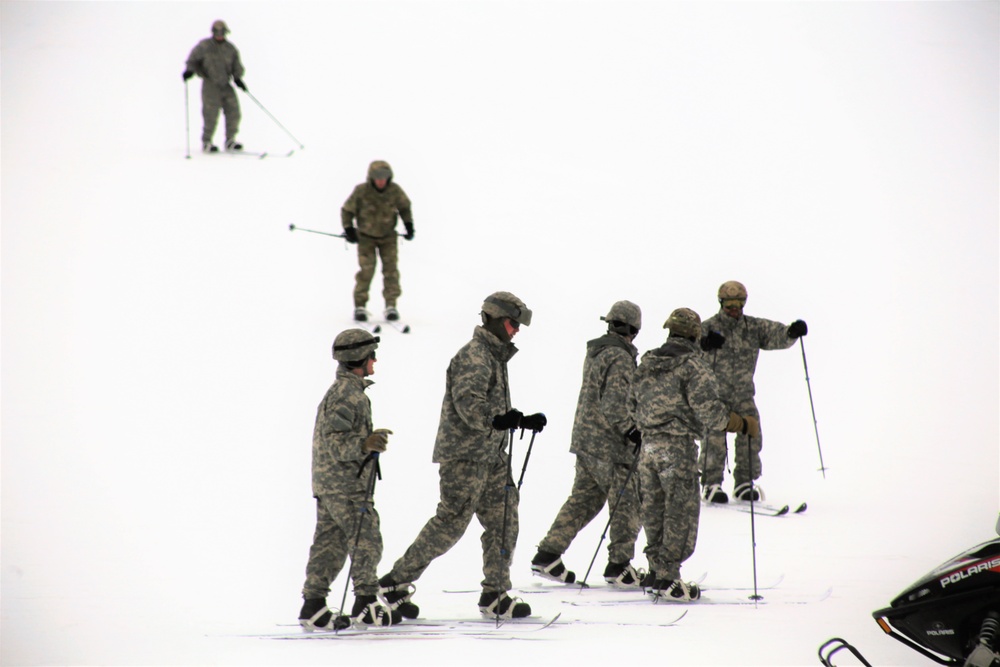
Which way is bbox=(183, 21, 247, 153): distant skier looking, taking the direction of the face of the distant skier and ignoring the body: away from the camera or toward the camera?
toward the camera

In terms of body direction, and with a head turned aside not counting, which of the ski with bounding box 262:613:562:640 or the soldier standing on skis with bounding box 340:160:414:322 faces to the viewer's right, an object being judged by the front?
the ski

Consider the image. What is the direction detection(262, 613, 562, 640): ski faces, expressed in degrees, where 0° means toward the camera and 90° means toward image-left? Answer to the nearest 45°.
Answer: approximately 270°

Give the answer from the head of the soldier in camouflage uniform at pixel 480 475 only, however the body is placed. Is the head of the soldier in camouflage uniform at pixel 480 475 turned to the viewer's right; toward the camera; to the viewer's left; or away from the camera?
to the viewer's right

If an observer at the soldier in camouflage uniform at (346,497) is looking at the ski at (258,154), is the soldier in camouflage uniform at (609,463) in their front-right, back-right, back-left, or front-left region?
front-right

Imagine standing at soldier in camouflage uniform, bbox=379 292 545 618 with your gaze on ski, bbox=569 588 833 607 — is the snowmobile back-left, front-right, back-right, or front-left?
front-right

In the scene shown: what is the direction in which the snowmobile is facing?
to the viewer's left

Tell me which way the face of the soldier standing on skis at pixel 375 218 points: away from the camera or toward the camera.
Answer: toward the camera

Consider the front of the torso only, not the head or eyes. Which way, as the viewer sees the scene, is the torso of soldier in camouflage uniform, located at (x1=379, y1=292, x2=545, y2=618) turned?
to the viewer's right

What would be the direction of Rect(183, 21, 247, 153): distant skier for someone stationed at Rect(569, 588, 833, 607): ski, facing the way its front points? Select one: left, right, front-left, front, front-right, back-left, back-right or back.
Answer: back-left

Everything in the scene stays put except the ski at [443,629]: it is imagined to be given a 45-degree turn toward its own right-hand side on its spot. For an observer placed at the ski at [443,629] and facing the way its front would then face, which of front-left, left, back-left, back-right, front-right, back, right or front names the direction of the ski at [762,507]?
left

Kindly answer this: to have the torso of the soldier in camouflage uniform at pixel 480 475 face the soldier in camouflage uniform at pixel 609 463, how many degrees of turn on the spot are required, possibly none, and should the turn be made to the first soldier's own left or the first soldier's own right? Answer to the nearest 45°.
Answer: approximately 45° to the first soldier's own left

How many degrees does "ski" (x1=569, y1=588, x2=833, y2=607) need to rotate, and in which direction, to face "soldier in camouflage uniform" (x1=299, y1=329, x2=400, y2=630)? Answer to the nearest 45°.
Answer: approximately 135° to its right

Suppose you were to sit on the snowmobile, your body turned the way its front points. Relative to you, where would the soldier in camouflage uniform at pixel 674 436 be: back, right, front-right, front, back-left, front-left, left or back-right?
front-right

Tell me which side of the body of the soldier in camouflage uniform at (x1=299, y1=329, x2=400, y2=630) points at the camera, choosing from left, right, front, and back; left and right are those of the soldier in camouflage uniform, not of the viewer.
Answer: right

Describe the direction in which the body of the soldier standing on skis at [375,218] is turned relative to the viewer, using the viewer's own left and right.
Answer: facing the viewer

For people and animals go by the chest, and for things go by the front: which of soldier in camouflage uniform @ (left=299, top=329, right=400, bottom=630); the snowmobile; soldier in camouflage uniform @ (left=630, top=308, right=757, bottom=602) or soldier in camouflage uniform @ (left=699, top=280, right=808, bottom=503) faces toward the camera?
soldier in camouflage uniform @ (left=699, top=280, right=808, bottom=503)

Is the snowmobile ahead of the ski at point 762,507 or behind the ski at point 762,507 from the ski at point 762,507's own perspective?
ahead
